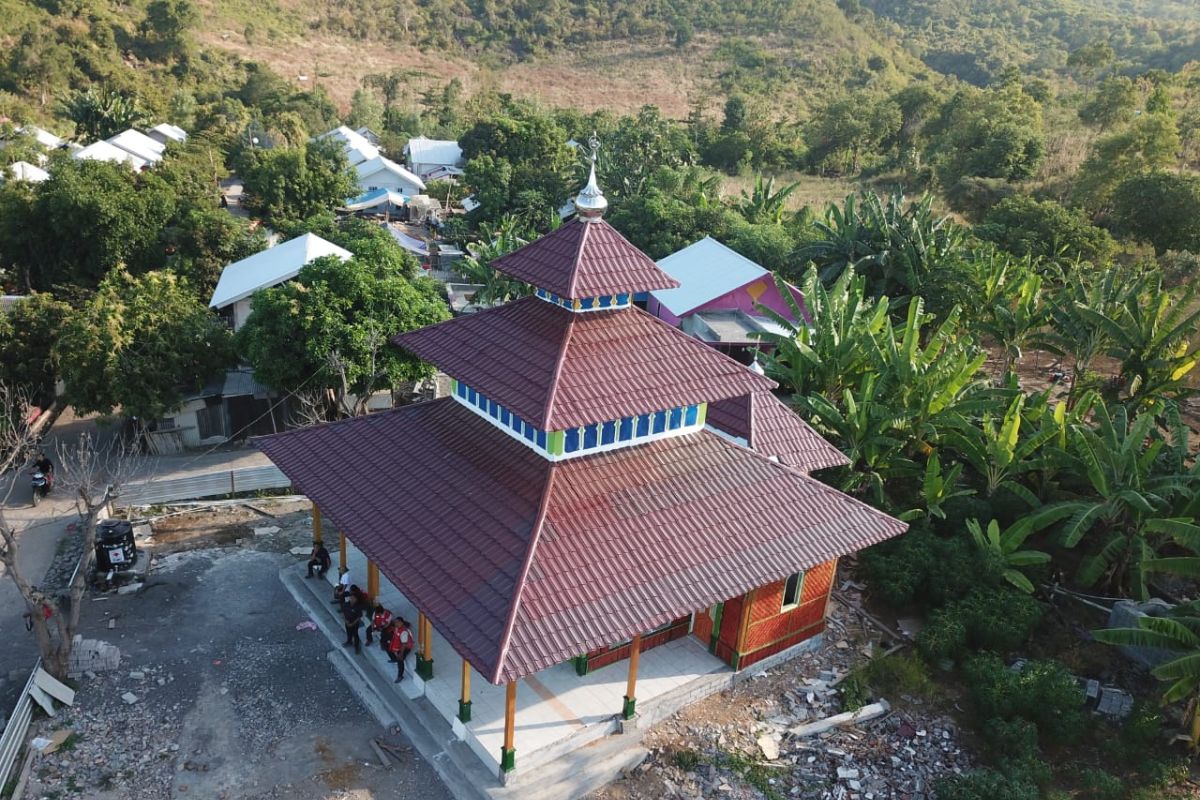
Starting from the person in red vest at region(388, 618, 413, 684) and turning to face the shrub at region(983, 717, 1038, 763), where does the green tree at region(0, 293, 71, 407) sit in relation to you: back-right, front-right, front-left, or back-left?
back-left

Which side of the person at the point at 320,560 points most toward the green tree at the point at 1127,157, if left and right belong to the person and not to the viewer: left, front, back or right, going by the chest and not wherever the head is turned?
back

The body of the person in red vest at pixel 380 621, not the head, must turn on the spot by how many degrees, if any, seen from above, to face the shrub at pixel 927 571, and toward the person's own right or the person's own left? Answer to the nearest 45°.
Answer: approximately 135° to the person's own left

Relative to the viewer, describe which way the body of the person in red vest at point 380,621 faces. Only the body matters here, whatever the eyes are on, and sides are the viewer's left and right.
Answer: facing the viewer and to the left of the viewer

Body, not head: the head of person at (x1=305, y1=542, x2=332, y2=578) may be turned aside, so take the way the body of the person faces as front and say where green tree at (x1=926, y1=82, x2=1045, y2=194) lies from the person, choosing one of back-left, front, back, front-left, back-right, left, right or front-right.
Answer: back

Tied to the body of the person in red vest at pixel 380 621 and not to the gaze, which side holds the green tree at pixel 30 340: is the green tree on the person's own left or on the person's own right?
on the person's own right

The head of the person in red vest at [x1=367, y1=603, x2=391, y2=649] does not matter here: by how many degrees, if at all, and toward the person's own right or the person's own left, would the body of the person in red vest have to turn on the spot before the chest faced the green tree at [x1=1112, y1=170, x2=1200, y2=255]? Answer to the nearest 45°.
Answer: approximately 180°

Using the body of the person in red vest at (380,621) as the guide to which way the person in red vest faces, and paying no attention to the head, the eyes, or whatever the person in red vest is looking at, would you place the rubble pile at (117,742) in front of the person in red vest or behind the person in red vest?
in front

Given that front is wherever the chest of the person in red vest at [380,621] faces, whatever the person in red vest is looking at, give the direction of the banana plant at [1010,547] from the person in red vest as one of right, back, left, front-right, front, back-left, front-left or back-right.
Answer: back-left

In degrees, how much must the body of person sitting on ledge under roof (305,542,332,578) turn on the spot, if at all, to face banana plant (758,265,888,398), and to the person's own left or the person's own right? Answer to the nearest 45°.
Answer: approximately 135° to the person's own left

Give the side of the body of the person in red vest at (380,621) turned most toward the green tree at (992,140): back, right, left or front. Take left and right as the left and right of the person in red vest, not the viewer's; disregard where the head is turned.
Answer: back

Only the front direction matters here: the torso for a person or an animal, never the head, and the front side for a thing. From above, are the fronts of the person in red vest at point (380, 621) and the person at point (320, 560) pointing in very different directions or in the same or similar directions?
same or similar directions

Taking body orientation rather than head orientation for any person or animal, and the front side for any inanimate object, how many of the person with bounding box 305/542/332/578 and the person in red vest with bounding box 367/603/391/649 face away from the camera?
0

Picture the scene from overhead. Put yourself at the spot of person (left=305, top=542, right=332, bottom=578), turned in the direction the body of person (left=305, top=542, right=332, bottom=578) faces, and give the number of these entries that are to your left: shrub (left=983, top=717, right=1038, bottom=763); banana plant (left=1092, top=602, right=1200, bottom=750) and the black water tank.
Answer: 2

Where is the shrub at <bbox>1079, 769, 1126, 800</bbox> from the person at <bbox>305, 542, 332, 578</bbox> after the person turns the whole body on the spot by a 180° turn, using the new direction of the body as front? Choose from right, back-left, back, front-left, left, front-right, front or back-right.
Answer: right

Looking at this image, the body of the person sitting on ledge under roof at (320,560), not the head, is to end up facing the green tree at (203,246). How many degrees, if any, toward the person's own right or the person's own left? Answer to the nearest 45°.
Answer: approximately 135° to the person's own right

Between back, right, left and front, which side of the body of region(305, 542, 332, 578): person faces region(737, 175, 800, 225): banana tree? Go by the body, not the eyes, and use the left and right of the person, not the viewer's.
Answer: back
